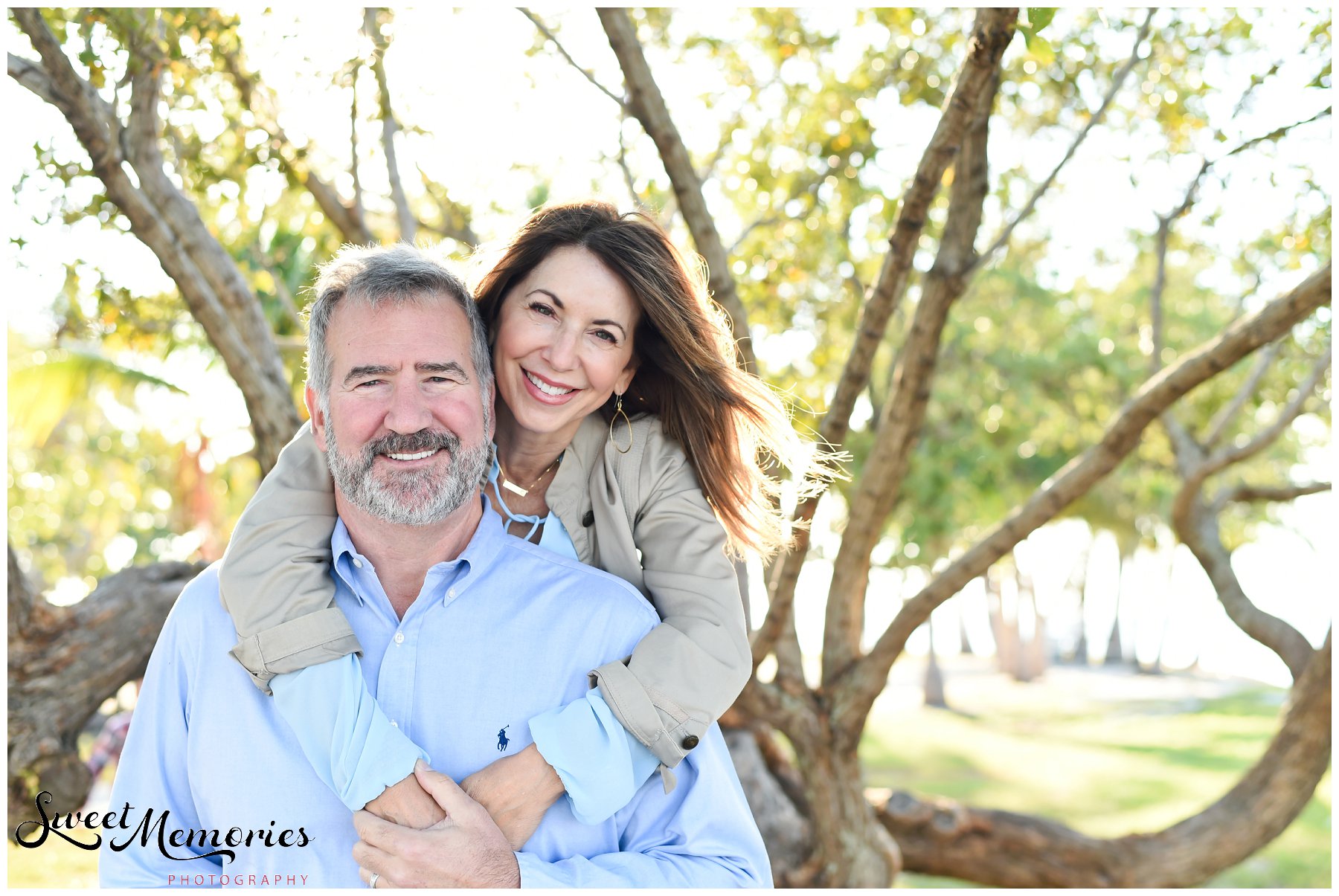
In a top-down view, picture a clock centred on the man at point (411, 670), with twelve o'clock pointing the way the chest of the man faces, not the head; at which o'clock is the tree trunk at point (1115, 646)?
The tree trunk is roughly at 7 o'clock from the man.

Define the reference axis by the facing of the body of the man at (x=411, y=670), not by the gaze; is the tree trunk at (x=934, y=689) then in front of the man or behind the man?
behind

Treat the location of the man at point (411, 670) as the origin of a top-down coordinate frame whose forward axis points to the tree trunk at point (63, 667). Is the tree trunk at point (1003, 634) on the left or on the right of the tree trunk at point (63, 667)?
right

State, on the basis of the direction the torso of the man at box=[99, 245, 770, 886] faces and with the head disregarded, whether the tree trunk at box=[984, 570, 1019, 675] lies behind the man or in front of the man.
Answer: behind

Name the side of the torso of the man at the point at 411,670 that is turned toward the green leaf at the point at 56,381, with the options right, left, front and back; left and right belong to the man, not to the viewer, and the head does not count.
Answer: back

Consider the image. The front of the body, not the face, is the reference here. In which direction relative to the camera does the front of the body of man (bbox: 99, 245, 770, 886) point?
toward the camera
